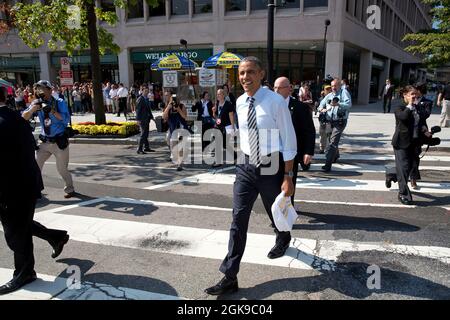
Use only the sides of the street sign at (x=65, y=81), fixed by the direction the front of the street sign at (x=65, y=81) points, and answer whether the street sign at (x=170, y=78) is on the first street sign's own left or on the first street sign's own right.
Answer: on the first street sign's own left

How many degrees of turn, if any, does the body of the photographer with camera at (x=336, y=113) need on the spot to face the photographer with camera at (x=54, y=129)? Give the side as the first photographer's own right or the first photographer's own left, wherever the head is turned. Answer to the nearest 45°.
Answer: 0° — they already face them

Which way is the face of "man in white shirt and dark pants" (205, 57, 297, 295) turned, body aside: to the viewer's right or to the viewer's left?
to the viewer's left

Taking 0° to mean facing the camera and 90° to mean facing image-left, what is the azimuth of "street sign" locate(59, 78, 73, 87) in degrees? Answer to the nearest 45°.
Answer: approximately 0°

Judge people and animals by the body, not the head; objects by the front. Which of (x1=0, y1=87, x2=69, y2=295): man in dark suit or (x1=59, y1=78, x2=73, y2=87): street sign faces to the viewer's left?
the man in dark suit

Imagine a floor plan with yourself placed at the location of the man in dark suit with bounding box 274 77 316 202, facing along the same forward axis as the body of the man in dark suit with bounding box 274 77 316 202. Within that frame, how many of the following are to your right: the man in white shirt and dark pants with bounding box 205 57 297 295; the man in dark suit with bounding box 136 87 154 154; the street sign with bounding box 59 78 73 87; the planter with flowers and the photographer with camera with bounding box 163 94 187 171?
4

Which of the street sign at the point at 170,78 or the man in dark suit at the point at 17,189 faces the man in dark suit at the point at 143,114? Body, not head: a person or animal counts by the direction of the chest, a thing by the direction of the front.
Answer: the street sign

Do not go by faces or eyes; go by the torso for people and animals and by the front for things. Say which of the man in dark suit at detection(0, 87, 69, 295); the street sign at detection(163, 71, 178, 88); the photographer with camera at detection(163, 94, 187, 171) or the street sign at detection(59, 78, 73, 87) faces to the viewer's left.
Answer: the man in dark suit

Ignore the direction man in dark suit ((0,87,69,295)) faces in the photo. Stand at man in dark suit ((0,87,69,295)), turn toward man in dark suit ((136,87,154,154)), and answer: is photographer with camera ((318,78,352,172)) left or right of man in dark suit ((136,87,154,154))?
right
